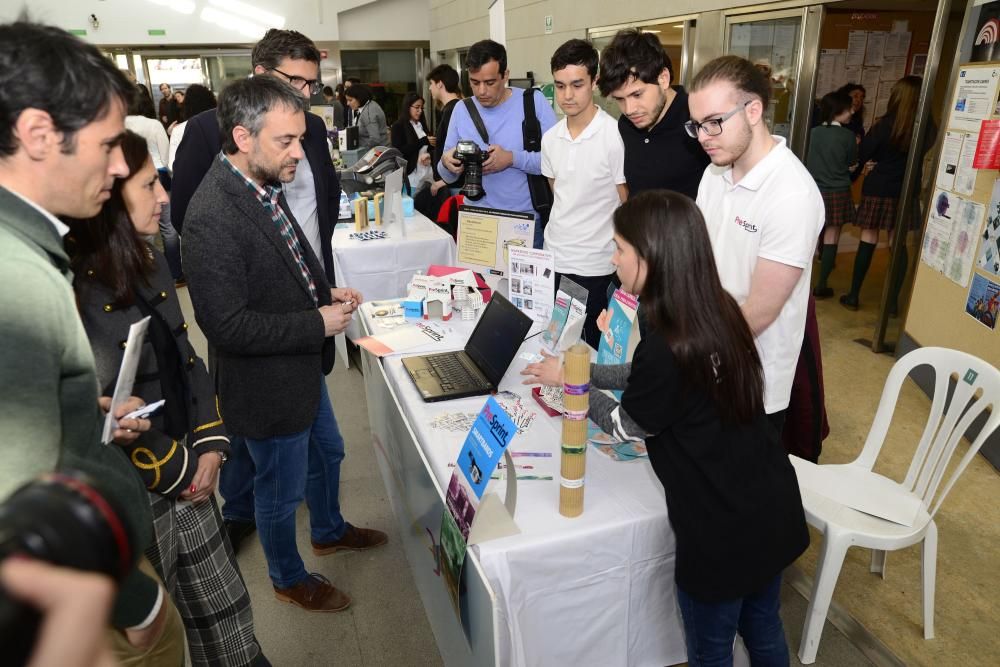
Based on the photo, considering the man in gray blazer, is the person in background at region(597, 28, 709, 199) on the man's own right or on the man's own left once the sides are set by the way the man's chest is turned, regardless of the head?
on the man's own left

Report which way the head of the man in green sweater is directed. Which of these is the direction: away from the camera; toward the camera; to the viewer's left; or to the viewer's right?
to the viewer's right

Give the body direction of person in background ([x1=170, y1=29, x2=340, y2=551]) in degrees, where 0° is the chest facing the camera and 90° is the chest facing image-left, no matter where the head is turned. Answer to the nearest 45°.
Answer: approximately 315°

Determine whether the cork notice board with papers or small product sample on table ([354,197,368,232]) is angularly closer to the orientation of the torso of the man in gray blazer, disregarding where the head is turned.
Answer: the cork notice board with papers

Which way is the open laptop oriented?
to the viewer's left

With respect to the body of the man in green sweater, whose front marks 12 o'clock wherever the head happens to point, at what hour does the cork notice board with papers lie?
The cork notice board with papers is roughly at 12 o'clock from the man in green sweater.

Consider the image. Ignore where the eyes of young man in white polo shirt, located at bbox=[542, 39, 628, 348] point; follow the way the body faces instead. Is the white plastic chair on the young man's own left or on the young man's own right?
on the young man's own left

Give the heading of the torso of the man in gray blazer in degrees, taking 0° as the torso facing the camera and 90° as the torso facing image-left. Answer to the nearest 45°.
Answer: approximately 315°

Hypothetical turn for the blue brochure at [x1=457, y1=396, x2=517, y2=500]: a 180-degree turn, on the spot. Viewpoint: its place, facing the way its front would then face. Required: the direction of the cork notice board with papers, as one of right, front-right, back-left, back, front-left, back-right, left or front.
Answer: front

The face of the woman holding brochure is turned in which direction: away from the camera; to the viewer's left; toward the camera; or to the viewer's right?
to the viewer's right
